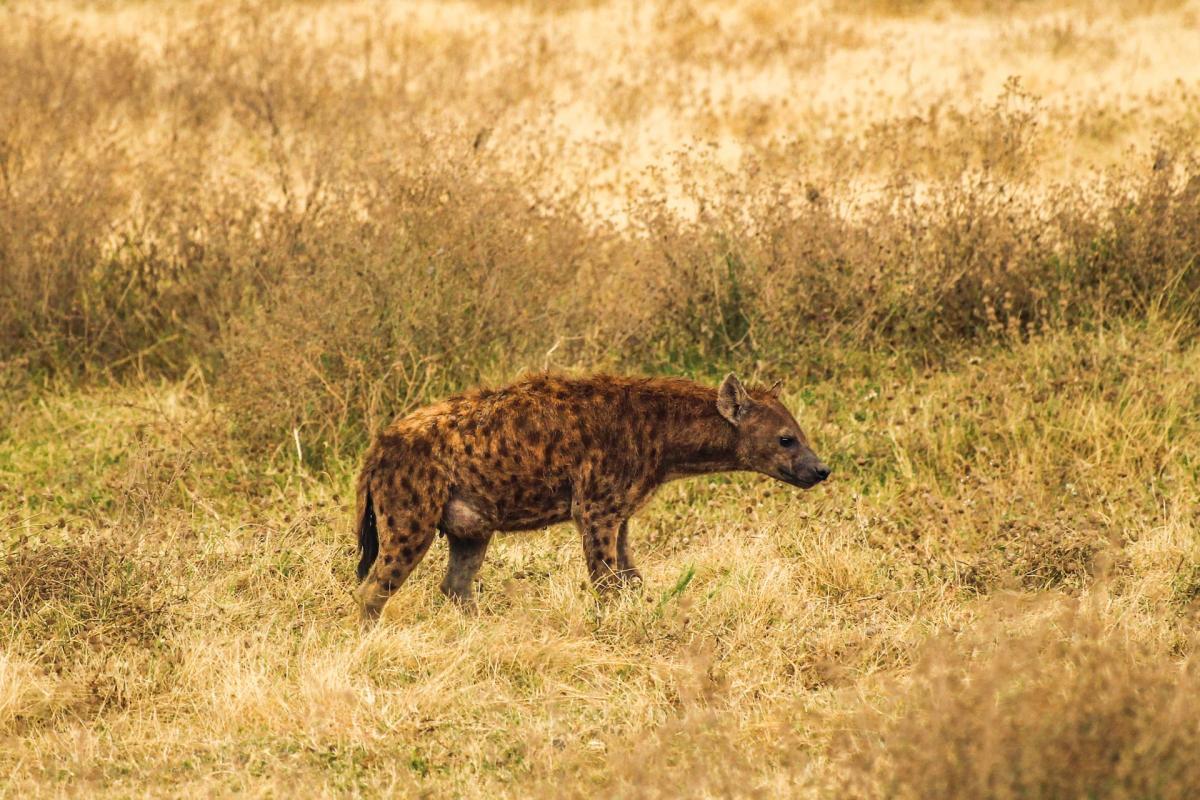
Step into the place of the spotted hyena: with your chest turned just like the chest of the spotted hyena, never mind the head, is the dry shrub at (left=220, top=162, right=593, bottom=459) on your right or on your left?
on your left

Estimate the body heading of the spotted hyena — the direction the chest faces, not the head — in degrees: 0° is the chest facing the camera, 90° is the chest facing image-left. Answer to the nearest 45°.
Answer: approximately 270°

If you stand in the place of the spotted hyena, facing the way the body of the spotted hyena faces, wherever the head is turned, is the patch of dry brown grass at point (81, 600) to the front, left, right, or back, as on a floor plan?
back
